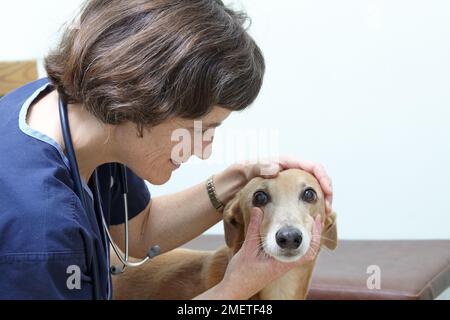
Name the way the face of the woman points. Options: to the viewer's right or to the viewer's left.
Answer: to the viewer's right

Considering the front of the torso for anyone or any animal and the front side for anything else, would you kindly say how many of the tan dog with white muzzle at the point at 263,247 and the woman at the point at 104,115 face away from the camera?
0

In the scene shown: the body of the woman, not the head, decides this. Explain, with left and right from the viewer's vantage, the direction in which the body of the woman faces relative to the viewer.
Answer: facing to the right of the viewer

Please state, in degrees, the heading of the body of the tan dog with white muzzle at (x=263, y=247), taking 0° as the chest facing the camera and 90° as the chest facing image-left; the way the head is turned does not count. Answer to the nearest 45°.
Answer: approximately 315°
